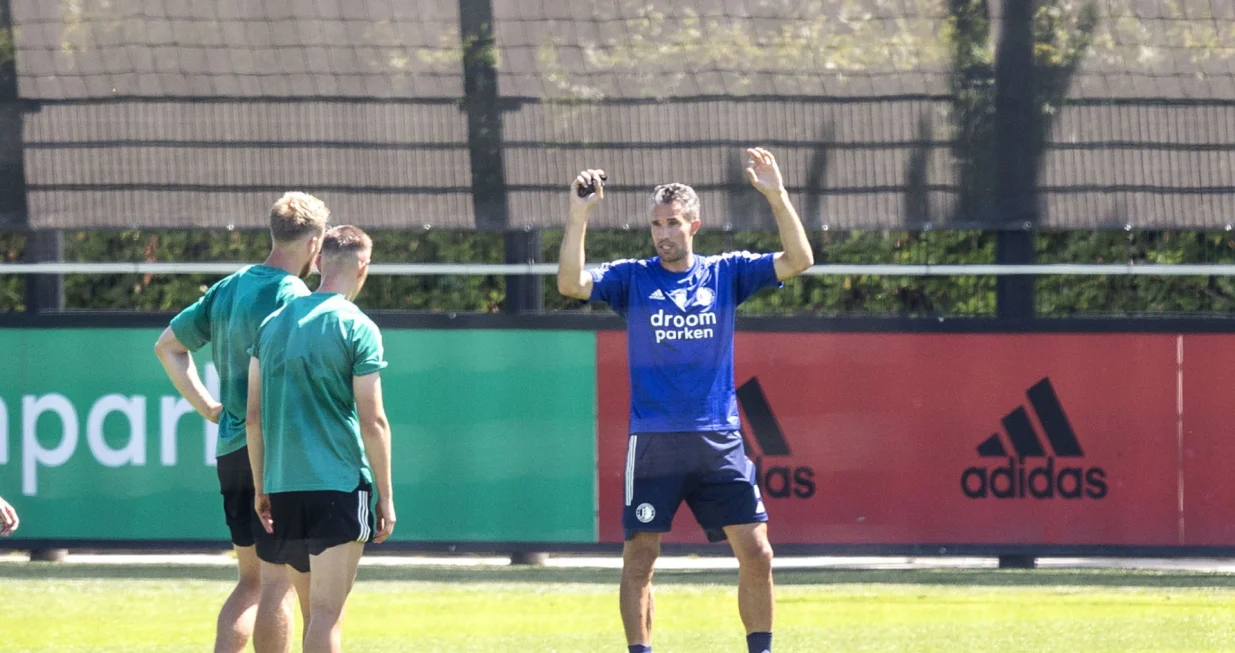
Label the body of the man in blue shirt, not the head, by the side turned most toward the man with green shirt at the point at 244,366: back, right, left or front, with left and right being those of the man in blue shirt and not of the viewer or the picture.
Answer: right

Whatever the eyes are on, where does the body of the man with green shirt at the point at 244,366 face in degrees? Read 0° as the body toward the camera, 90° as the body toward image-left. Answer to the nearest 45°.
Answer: approximately 225°

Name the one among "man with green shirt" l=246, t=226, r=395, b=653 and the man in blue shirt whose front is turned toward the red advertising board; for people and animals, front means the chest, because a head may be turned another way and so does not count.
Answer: the man with green shirt

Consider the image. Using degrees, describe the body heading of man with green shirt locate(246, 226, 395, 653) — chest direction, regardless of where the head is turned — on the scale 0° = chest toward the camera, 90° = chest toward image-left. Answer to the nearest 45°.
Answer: approximately 225°

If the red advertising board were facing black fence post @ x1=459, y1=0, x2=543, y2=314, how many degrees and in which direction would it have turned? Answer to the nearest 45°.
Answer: approximately 90° to its right

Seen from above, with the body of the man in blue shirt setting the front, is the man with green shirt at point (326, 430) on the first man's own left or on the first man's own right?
on the first man's own right

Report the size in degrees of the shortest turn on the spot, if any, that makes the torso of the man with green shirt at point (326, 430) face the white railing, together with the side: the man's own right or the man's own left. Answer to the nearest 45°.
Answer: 0° — they already face it

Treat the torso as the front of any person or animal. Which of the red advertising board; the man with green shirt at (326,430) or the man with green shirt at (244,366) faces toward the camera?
the red advertising board

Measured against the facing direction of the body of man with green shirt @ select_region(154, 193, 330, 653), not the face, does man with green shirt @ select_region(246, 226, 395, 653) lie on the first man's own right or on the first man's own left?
on the first man's own right

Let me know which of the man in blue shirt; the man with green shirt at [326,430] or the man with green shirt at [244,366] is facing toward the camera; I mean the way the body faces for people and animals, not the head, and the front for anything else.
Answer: the man in blue shirt

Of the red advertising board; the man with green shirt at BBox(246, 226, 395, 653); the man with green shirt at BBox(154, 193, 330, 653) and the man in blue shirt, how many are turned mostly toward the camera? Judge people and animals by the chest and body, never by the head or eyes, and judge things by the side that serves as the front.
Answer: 2

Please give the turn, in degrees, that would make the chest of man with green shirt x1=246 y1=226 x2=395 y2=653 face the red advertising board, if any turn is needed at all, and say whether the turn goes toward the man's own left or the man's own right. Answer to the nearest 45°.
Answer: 0° — they already face it

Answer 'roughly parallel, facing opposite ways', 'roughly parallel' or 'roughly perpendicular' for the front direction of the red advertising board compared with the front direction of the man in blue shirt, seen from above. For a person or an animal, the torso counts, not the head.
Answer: roughly parallel

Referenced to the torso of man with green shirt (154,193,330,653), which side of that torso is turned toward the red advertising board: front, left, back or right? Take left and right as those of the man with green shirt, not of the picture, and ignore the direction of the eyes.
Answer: front

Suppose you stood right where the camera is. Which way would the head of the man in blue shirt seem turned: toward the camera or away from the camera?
toward the camera

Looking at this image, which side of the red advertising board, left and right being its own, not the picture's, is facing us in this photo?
front

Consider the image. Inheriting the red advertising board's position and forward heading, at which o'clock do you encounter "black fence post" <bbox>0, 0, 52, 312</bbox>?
The black fence post is roughly at 3 o'clock from the red advertising board.
